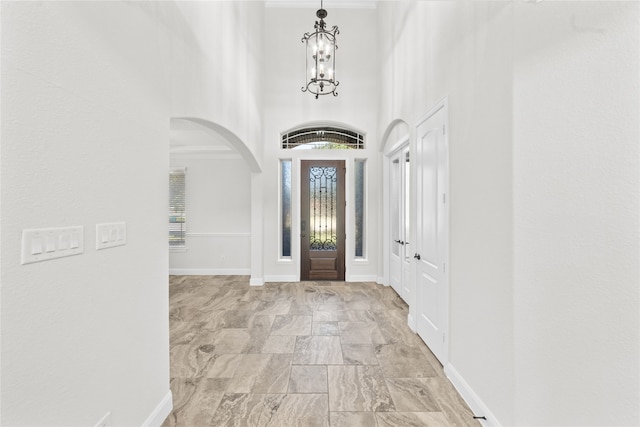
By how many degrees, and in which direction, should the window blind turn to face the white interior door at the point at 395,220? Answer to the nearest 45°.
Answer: approximately 45° to its left

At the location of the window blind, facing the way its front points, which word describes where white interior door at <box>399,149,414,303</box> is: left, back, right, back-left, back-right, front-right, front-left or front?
front-left

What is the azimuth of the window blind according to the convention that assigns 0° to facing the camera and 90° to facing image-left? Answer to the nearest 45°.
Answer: approximately 0°

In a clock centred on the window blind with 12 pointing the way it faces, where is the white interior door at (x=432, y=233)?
The white interior door is roughly at 11 o'clock from the window blind.

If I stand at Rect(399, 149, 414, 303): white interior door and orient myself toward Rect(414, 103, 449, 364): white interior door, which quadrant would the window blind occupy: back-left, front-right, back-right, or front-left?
back-right

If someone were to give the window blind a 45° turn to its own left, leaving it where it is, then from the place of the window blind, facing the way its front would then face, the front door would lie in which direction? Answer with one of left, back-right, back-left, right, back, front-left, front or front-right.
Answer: front
